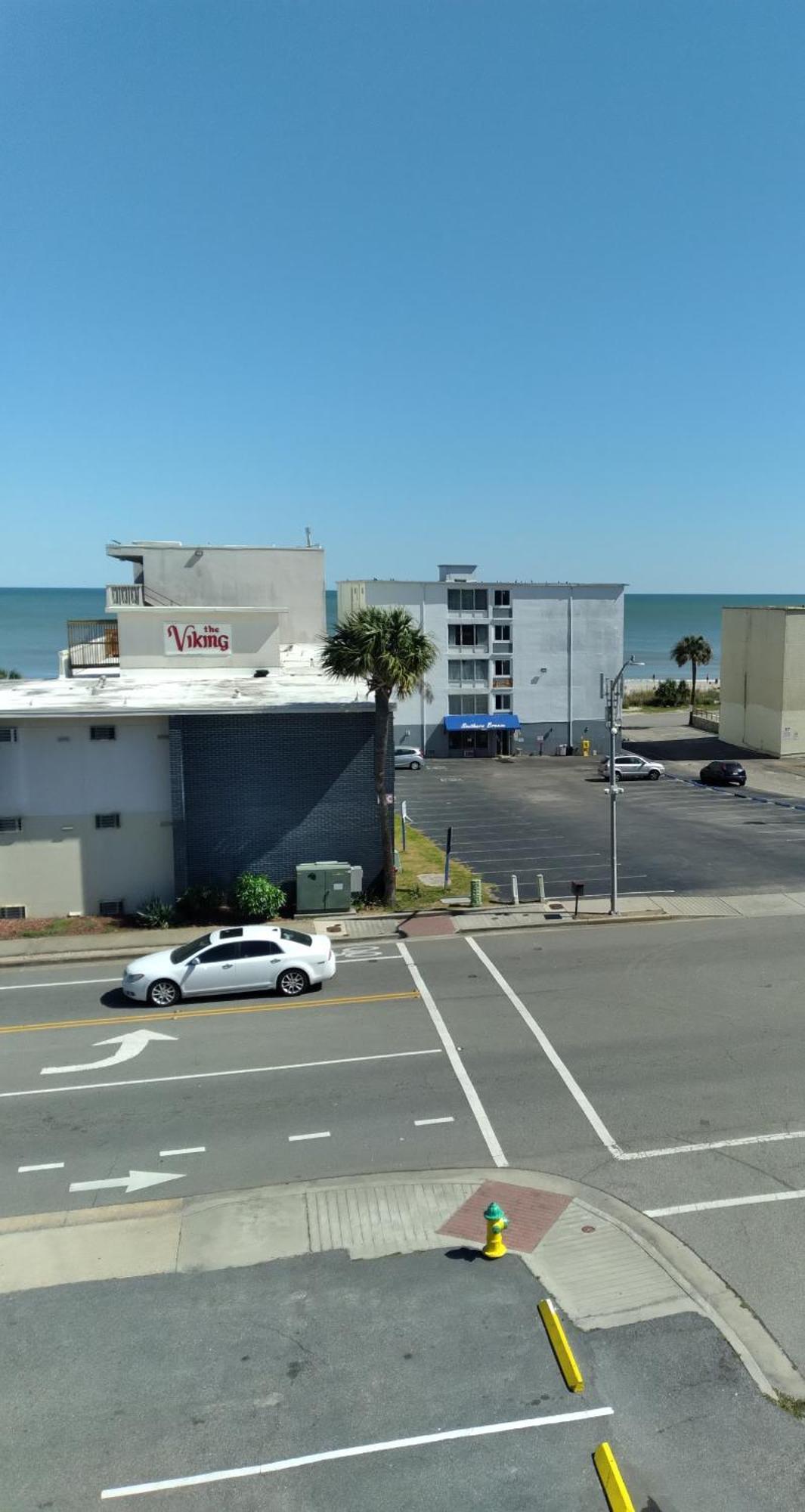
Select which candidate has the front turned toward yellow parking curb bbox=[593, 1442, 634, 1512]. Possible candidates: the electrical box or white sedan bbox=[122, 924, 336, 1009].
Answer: the electrical box

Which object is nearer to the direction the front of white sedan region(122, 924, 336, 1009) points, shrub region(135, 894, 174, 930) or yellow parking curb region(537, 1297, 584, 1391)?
the shrub

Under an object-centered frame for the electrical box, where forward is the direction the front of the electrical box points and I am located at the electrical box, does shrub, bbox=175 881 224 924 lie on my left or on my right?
on my right

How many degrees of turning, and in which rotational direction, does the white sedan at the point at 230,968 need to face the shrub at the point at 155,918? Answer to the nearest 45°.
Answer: approximately 90° to its right

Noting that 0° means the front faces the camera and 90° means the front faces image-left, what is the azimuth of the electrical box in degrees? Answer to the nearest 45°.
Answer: approximately 0°

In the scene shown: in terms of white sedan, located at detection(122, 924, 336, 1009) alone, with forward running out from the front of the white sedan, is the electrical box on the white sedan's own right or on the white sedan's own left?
on the white sedan's own right

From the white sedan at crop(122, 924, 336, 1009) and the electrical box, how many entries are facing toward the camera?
1

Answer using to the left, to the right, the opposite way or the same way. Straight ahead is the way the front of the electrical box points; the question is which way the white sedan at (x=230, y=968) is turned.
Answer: to the right

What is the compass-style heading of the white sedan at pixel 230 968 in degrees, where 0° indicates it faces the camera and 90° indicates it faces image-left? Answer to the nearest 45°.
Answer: approximately 90°

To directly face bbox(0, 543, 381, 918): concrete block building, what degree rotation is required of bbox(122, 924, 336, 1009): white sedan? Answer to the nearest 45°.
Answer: approximately 90° to its right
